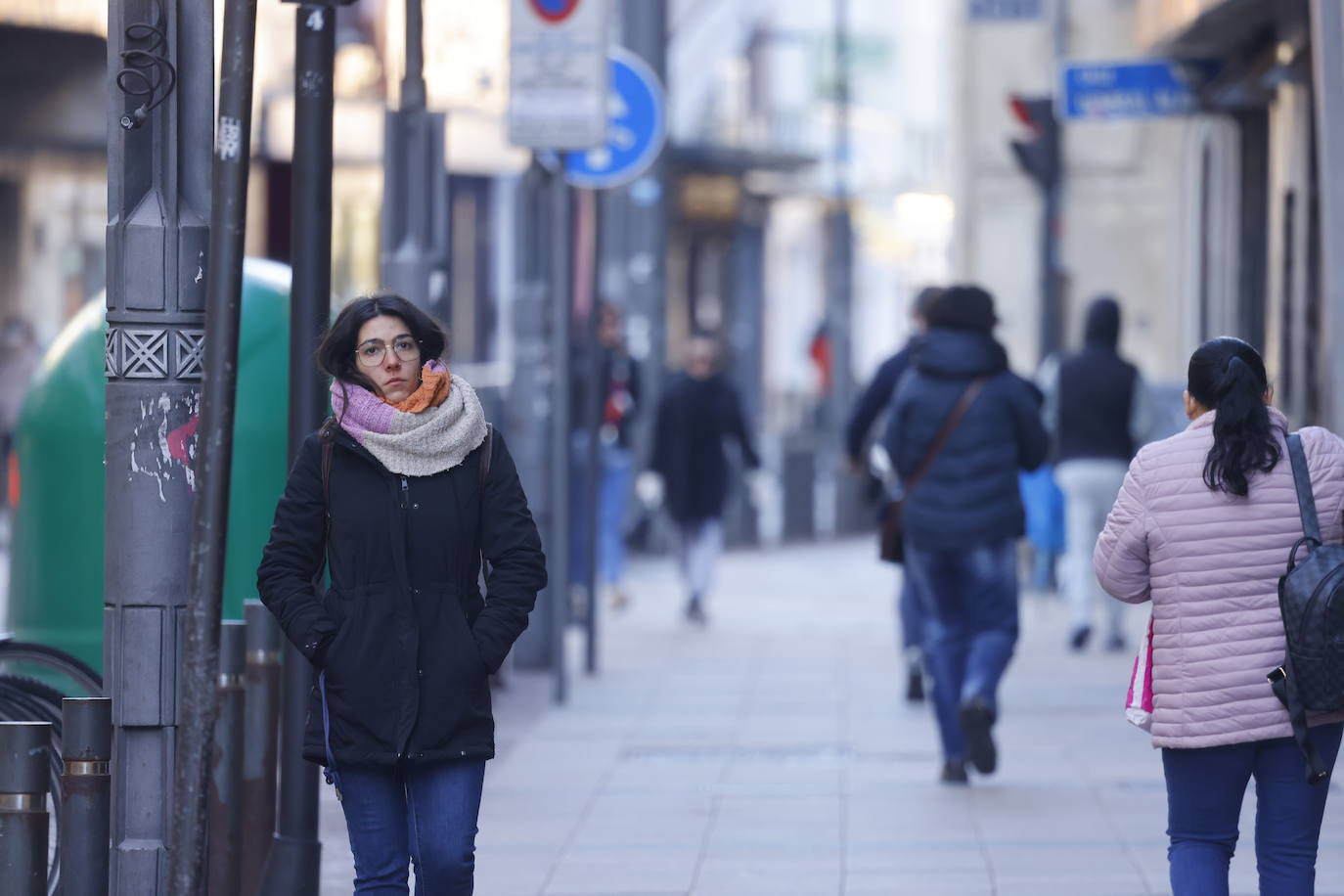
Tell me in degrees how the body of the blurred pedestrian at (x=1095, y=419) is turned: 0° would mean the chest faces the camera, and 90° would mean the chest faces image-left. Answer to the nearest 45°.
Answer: approximately 180°

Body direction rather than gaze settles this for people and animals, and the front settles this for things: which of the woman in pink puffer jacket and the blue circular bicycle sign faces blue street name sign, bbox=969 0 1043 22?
the woman in pink puffer jacket

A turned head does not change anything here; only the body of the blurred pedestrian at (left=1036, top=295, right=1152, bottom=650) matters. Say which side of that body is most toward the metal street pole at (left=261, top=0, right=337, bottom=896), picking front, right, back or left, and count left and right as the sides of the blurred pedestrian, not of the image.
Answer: back

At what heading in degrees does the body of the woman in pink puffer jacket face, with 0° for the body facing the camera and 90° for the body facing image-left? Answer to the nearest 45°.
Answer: approximately 180°

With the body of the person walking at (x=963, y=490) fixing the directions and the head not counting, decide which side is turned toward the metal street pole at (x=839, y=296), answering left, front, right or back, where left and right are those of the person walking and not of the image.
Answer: front

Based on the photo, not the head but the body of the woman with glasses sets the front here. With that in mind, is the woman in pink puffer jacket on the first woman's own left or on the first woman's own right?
on the first woman's own left

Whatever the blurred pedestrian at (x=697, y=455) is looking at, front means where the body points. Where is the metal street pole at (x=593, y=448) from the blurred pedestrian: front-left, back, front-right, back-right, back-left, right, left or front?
front

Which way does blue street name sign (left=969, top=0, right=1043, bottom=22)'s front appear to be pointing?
toward the camera

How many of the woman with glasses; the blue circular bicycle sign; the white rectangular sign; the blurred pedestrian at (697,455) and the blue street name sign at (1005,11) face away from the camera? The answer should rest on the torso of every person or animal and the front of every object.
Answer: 0

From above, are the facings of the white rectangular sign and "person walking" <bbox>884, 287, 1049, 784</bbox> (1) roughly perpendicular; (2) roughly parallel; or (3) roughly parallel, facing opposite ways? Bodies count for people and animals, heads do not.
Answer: roughly parallel, facing opposite ways

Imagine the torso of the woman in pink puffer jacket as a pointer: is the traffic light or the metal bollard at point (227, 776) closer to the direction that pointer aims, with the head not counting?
the traffic light

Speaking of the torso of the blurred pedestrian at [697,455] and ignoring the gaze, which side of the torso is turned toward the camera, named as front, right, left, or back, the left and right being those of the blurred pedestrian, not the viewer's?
front

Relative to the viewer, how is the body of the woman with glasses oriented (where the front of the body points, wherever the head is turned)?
toward the camera

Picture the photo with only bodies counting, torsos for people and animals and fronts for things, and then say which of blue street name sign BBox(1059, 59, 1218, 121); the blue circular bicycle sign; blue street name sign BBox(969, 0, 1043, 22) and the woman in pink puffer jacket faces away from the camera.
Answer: the woman in pink puffer jacket

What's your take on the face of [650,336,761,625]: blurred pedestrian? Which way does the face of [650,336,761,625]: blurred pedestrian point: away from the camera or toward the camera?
toward the camera
